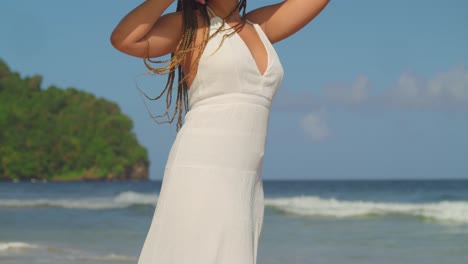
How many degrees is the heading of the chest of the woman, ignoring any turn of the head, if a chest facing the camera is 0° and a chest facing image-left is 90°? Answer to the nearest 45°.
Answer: approximately 315°
